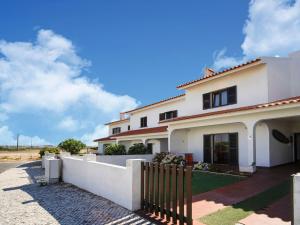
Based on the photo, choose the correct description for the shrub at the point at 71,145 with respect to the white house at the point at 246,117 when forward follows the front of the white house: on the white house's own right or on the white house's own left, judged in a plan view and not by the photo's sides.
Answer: on the white house's own right

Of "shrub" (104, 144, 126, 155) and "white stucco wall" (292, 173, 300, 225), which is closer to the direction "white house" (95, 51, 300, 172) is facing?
the white stucco wall

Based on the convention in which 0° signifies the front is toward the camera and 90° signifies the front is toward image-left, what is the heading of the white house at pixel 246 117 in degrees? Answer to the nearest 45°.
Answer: approximately 45°

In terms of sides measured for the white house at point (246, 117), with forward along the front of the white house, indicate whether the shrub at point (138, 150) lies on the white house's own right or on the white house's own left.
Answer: on the white house's own right

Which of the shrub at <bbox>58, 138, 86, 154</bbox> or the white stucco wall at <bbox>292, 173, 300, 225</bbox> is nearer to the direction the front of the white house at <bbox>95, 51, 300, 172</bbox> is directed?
the white stucco wall

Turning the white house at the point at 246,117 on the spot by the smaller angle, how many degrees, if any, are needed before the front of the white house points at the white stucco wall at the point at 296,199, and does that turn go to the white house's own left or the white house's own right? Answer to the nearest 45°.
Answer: approximately 45° to the white house's own left
